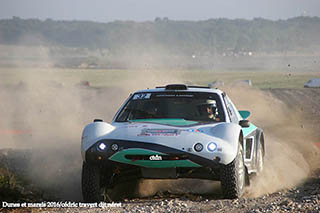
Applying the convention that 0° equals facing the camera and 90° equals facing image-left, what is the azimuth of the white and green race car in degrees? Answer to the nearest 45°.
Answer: approximately 0°
